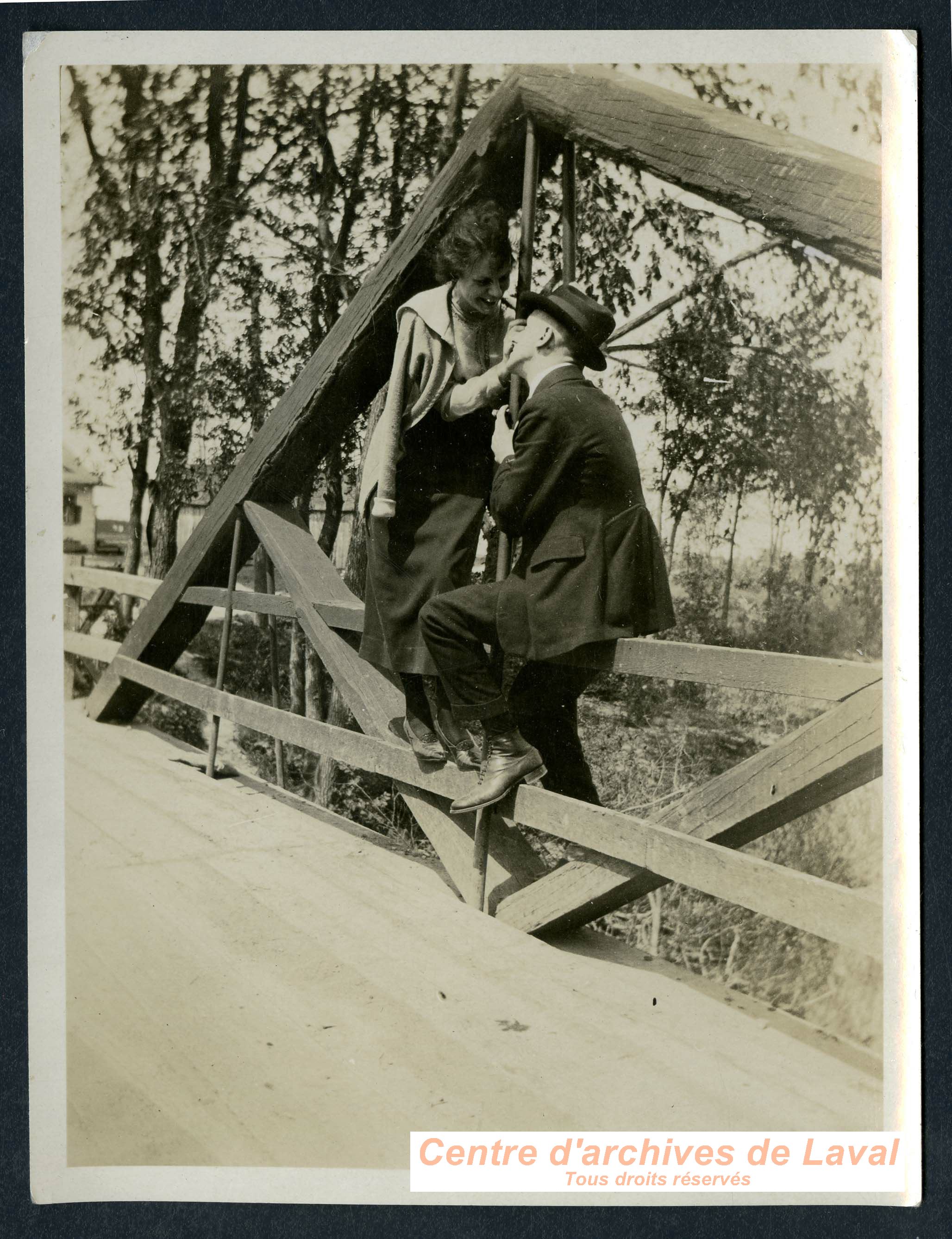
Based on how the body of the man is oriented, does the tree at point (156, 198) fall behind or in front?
in front

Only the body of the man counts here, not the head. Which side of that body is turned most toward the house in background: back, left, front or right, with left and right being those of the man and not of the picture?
front

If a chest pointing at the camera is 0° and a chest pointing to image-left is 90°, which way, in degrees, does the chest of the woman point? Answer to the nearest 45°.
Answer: approximately 315°

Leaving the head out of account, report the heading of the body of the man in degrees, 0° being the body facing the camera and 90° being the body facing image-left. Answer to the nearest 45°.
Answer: approximately 90°

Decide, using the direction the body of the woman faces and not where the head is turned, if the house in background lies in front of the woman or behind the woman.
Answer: behind

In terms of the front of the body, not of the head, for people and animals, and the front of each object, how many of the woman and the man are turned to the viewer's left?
1

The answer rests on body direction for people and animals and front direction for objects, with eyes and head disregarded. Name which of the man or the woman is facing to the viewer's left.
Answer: the man
